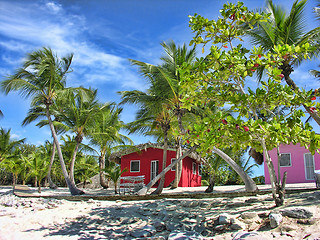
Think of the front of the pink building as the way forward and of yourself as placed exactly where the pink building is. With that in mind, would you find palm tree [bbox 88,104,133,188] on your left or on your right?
on your right

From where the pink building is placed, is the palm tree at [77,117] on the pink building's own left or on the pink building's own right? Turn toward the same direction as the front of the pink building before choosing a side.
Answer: on the pink building's own right

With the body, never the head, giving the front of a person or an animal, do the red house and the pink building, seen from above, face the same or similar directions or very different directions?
same or similar directions

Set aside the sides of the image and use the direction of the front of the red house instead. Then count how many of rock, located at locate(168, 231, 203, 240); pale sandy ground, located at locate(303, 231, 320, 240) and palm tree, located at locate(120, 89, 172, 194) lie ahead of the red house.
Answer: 3

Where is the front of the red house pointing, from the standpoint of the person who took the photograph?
facing the viewer

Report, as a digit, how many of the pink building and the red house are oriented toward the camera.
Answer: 2

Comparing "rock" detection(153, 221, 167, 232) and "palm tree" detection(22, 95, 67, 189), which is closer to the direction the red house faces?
the rock

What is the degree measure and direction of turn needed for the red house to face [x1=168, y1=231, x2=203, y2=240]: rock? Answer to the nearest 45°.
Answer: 0° — it already faces it

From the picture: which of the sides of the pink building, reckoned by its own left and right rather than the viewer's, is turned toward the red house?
right

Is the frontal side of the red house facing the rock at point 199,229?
yes

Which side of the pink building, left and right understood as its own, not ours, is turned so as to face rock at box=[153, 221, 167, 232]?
front

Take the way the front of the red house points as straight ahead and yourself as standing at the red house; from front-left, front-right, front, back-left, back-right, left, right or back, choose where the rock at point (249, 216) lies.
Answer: front

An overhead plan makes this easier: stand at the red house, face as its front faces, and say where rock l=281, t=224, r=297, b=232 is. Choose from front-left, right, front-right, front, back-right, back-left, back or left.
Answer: front

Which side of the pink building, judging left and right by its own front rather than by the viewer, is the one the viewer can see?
front

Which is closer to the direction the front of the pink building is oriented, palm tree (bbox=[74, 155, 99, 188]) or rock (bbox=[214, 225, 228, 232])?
the rock

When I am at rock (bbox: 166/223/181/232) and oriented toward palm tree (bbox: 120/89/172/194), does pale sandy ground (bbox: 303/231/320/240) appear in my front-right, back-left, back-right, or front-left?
back-right

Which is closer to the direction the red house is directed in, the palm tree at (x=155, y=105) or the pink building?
the palm tree

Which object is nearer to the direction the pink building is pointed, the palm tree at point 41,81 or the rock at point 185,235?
the rock
